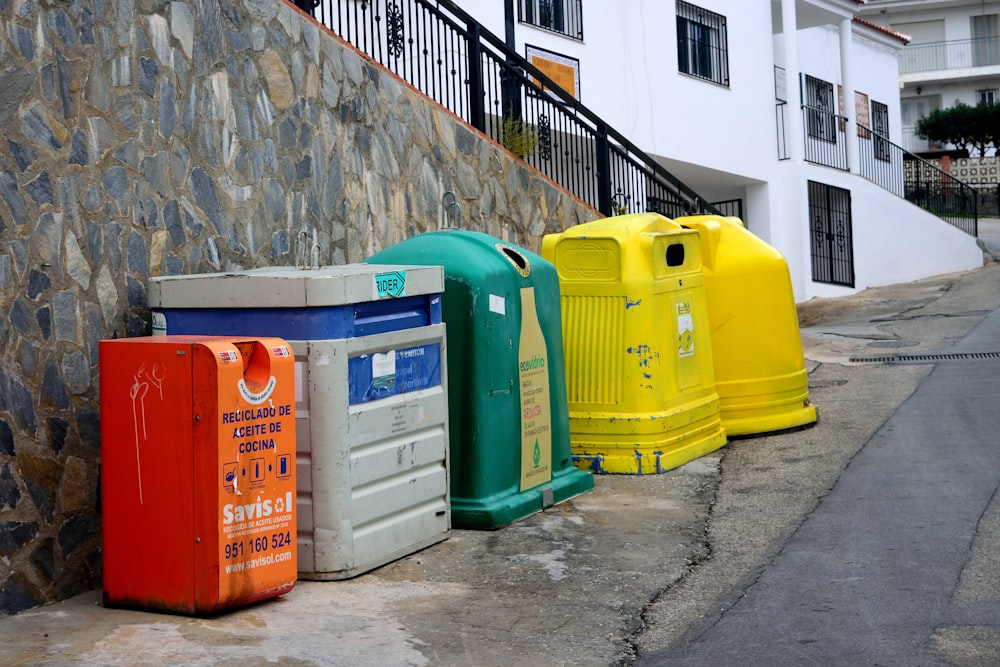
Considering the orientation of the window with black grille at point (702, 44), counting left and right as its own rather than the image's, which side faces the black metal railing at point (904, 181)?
left

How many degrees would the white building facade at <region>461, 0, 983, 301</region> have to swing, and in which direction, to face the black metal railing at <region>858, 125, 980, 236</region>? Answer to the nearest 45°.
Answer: approximately 90° to its left

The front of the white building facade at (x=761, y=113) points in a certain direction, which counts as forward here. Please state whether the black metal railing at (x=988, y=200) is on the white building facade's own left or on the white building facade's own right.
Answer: on the white building facade's own left

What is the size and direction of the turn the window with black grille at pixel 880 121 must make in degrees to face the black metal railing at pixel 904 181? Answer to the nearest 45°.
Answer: approximately 45° to its right

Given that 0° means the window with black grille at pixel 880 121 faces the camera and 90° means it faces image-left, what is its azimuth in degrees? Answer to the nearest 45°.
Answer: approximately 315°

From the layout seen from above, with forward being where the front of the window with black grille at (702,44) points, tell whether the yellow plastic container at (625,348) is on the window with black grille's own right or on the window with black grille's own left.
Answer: on the window with black grille's own right

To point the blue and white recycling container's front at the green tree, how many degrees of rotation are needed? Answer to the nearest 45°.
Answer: approximately 90° to its left

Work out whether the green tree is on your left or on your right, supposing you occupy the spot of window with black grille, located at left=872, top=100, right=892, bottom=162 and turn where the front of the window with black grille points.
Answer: on your left

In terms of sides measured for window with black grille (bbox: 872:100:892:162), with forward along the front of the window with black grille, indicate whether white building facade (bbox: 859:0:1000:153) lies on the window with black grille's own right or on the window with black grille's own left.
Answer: on the window with black grille's own left

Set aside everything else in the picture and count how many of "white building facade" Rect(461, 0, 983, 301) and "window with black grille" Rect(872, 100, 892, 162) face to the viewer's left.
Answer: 0

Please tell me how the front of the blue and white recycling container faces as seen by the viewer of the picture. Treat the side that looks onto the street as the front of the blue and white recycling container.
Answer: facing the viewer and to the right of the viewer

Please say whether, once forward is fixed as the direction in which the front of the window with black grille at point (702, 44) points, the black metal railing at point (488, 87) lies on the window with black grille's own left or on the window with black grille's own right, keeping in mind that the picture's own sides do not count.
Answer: on the window with black grille's own right
